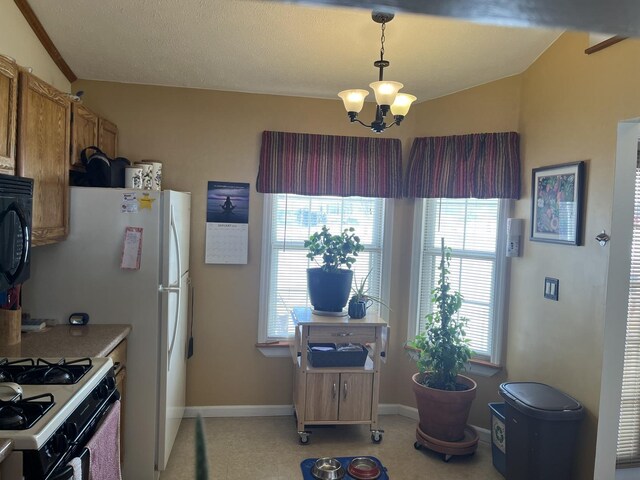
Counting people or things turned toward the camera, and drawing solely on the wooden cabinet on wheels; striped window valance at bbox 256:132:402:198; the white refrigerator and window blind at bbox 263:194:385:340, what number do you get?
3

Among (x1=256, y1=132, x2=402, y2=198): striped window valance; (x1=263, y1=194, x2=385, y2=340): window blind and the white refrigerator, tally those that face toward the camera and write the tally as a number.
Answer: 2

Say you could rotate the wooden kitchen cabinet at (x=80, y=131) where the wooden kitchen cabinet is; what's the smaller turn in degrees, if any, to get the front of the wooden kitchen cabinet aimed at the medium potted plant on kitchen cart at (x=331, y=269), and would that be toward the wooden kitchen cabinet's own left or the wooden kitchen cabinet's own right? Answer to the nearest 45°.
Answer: approximately 45° to the wooden kitchen cabinet's own left

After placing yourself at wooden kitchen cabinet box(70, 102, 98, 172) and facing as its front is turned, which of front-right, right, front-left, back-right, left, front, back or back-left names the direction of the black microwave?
front-right

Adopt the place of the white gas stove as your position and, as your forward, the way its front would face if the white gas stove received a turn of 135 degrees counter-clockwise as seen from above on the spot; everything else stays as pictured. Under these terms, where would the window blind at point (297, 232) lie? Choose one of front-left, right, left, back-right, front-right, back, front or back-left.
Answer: front-right

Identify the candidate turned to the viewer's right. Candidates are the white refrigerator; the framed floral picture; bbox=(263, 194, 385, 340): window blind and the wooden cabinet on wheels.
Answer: the white refrigerator

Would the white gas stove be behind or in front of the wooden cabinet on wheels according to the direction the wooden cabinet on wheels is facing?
in front

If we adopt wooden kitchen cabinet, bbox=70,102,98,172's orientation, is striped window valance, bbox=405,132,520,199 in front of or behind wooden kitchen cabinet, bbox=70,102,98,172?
in front
